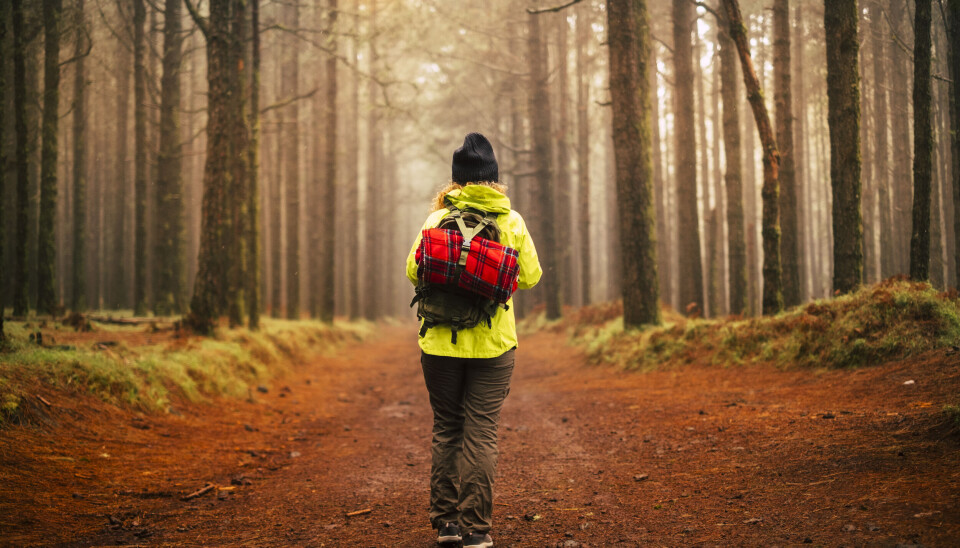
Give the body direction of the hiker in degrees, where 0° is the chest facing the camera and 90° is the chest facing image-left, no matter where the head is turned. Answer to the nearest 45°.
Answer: approximately 180°

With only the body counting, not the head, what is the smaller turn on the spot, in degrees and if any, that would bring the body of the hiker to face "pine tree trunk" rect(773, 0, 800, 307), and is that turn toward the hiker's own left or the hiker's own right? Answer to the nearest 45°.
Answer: approximately 45° to the hiker's own right

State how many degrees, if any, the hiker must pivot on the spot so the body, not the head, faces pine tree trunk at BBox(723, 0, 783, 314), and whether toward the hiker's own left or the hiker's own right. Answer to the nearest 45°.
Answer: approximately 45° to the hiker's own right
